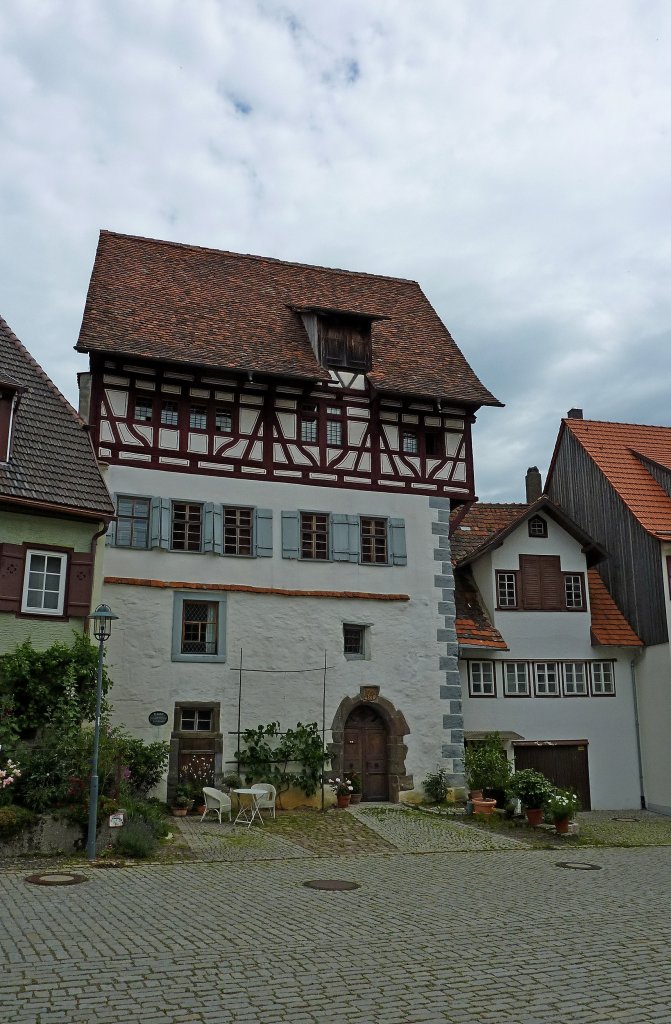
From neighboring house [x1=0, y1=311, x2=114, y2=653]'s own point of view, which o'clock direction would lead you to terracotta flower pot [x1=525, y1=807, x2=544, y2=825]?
The terracotta flower pot is roughly at 9 o'clock from the neighboring house.

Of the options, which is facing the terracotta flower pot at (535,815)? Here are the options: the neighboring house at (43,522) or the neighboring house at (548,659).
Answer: the neighboring house at (548,659)

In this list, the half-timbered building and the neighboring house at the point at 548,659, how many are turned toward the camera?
2

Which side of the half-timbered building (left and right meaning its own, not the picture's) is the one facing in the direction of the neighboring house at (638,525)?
left

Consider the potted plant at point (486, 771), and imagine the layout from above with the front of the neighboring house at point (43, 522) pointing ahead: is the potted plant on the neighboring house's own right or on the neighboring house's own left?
on the neighboring house's own left

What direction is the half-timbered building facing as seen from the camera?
toward the camera

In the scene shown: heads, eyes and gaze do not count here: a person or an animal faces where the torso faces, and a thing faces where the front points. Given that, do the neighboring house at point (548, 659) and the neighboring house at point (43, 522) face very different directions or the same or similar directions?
same or similar directions

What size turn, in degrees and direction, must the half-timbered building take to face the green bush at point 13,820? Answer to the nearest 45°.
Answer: approximately 45° to its right

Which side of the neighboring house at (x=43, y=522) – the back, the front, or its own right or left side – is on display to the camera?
front

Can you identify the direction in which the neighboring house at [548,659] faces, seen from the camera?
facing the viewer

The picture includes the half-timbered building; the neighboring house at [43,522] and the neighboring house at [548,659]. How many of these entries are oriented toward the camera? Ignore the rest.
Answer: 3

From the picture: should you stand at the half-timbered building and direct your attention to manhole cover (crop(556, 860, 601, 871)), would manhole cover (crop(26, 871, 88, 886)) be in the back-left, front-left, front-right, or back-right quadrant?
front-right

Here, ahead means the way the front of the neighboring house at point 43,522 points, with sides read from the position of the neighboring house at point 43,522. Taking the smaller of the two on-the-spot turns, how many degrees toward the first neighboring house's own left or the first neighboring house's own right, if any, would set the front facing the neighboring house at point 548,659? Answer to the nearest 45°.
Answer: approximately 90° to the first neighboring house's own left

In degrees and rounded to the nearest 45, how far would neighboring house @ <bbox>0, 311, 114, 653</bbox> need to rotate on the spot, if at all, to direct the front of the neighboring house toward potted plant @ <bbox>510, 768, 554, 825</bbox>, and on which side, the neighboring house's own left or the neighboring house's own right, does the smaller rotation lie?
approximately 90° to the neighboring house's own left

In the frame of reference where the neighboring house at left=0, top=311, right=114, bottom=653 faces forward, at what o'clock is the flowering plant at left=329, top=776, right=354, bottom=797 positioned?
The flowering plant is roughly at 8 o'clock from the neighboring house.

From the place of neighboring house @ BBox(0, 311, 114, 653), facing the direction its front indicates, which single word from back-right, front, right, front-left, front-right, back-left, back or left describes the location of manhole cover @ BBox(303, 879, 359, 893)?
front-left

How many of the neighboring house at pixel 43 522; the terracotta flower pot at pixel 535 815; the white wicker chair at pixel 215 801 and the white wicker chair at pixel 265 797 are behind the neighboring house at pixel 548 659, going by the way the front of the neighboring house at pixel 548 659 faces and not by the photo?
0

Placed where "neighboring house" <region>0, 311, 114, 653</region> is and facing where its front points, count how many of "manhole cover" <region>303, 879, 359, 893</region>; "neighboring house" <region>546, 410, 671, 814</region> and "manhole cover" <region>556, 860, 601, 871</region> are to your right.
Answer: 0

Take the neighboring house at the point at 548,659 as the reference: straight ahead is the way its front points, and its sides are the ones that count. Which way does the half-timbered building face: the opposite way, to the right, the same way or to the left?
the same way

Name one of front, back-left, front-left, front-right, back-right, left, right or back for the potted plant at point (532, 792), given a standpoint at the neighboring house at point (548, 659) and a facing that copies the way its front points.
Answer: front
